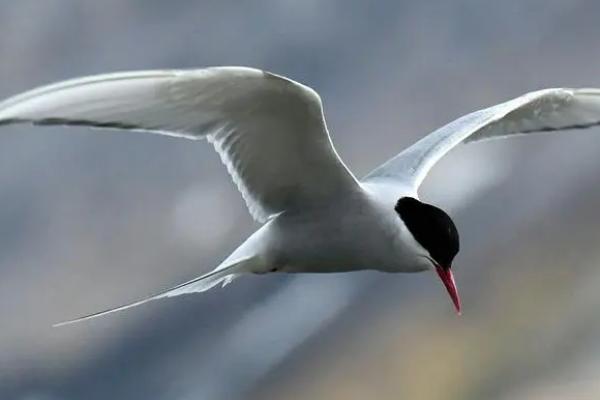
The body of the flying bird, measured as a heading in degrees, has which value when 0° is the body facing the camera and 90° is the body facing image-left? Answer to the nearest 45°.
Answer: approximately 315°
